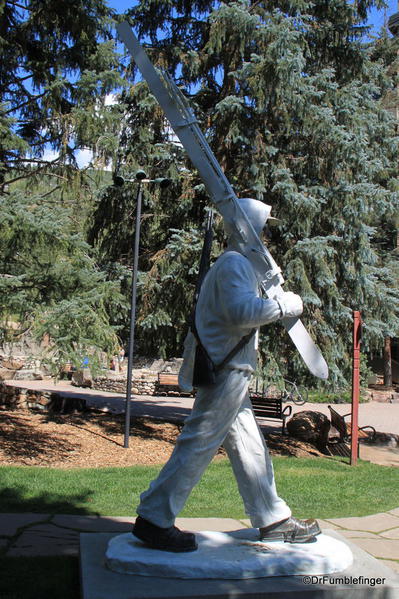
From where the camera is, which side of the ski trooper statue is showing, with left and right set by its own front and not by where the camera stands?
right

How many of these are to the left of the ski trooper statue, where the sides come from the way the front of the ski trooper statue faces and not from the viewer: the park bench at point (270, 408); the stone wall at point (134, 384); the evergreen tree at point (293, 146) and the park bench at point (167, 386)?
4

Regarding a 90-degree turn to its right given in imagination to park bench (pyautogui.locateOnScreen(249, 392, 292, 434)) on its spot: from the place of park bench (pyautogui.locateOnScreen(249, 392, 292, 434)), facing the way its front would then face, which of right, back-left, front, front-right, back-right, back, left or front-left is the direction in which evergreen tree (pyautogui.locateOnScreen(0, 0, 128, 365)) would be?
back-left

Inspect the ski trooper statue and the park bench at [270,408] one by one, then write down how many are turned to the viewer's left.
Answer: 0

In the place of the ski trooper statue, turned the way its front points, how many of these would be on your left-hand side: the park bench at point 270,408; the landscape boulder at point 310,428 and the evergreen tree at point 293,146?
3

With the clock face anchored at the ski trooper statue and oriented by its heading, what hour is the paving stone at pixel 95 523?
The paving stone is roughly at 8 o'clock from the ski trooper statue.

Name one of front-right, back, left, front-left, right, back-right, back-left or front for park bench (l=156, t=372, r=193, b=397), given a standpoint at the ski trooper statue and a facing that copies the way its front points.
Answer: left

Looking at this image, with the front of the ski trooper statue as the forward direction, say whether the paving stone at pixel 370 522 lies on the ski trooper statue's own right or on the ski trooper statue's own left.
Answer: on the ski trooper statue's own left

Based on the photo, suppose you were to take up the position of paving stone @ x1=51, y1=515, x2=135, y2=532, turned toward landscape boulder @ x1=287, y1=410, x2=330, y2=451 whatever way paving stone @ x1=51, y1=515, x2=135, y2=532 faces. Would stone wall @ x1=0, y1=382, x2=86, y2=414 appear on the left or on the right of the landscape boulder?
left
